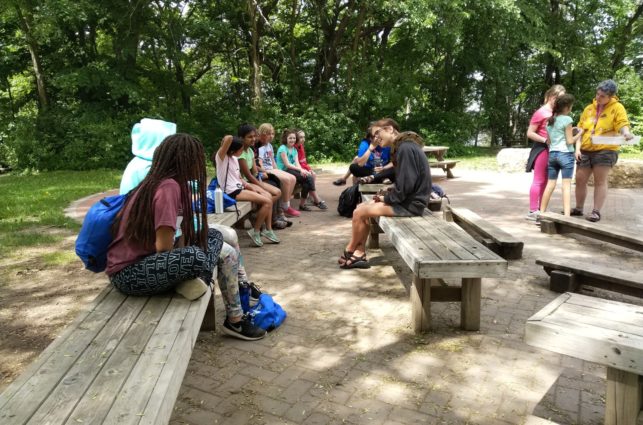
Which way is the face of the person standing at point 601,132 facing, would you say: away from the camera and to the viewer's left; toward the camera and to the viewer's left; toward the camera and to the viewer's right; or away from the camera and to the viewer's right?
toward the camera and to the viewer's left

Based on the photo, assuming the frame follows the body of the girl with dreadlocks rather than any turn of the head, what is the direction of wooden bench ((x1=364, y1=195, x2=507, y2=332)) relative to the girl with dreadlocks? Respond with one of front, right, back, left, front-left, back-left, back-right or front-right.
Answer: front

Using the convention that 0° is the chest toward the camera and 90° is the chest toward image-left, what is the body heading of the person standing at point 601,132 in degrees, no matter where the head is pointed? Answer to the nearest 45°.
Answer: approximately 45°

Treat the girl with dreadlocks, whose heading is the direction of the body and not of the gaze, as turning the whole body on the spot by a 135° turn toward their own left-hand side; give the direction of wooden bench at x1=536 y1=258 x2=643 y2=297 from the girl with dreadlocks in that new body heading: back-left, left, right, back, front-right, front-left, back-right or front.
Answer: back-right

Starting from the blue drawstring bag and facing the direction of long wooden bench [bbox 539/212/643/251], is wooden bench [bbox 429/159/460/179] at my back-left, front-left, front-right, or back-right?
front-left

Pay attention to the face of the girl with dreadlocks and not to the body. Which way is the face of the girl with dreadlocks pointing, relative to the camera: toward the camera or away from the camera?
away from the camera

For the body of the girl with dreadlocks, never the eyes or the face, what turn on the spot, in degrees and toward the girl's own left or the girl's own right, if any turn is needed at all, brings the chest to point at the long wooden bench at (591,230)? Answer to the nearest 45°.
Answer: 0° — they already face it

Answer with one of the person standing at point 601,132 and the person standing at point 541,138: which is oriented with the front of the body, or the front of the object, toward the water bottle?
the person standing at point 601,132

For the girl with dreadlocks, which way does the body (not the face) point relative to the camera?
to the viewer's right

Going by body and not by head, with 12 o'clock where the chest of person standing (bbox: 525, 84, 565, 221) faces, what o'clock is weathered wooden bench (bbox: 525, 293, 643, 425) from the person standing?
The weathered wooden bench is roughly at 3 o'clock from the person standing.

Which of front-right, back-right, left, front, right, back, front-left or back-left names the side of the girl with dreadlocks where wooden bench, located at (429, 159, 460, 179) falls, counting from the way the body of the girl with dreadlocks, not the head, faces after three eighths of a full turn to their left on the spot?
right

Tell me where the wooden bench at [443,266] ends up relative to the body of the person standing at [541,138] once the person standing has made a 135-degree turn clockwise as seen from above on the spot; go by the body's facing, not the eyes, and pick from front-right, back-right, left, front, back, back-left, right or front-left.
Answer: front-left

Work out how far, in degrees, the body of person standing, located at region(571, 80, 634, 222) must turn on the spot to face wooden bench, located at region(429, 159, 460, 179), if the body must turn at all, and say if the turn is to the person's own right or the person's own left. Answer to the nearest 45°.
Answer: approximately 90° to the person's own right

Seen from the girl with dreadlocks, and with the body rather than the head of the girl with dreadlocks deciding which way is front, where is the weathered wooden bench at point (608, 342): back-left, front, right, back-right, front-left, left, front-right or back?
front-right

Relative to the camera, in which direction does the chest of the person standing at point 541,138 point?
to the viewer's right

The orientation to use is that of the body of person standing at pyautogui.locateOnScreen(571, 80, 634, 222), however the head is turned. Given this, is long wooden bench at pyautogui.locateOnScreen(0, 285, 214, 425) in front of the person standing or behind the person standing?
in front
